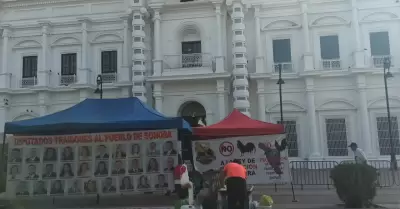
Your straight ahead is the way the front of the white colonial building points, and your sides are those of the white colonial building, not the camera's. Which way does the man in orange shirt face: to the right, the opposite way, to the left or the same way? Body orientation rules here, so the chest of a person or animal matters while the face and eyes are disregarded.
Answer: the opposite way

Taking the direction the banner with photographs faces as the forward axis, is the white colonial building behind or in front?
behind

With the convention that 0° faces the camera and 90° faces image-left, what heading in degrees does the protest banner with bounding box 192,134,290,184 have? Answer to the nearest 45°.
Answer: approximately 0°

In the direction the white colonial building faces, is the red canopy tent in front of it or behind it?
in front

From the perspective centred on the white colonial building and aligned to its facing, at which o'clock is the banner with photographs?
The banner with photographs is roughly at 1 o'clock from the white colonial building.

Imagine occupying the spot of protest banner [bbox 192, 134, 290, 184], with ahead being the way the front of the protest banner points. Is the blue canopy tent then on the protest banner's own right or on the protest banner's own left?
on the protest banner's own right

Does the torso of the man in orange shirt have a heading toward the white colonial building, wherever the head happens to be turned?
yes

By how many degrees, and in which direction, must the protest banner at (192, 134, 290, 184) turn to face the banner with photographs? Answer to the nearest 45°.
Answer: approximately 90° to its right

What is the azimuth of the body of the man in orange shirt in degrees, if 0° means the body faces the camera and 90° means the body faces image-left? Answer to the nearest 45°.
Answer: approximately 180°

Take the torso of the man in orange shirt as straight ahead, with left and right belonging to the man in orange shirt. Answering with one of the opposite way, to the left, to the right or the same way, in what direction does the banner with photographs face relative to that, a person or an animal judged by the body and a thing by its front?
the opposite way
